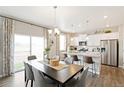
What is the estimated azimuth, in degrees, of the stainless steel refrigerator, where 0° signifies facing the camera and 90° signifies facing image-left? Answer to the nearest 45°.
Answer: approximately 45°

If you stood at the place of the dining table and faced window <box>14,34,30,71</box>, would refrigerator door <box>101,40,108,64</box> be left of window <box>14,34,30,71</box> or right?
right

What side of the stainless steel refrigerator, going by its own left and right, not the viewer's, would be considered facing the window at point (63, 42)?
right

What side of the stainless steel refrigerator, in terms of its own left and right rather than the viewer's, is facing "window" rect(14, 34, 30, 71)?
right

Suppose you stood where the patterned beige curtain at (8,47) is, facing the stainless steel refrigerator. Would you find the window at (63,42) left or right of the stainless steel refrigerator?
left

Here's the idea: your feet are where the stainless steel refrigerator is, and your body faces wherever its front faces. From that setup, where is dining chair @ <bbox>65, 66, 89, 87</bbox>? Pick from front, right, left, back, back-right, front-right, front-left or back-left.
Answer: front-left
